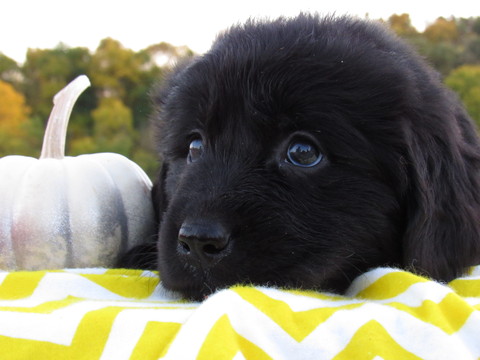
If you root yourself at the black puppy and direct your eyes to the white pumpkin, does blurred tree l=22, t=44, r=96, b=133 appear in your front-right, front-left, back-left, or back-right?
front-right

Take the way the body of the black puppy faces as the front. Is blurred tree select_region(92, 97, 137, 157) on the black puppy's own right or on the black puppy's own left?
on the black puppy's own right

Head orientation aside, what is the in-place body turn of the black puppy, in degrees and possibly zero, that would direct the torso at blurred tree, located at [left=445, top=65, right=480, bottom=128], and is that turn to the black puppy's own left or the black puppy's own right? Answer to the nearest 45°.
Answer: approximately 135° to the black puppy's own right

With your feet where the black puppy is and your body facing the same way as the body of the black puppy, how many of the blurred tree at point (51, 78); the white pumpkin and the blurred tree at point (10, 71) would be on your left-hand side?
0

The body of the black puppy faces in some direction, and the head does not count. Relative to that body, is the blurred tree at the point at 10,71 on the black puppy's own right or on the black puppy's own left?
on the black puppy's own right

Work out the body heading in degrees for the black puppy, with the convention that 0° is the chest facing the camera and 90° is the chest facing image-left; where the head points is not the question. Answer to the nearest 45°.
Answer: approximately 45°

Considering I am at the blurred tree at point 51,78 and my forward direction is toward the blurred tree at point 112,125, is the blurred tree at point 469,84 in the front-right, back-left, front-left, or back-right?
front-left
